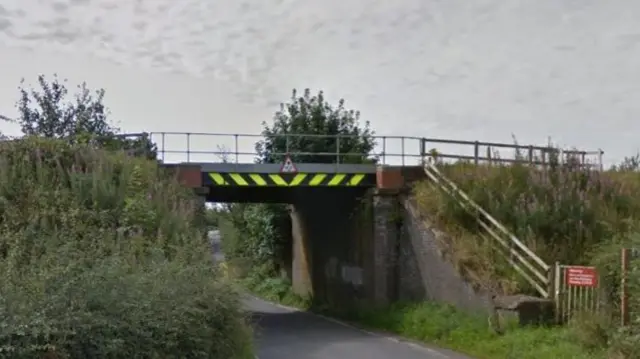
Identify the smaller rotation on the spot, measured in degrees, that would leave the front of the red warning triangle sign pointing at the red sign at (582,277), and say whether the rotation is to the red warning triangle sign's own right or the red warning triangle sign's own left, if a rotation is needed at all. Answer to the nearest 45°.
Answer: approximately 45° to the red warning triangle sign's own left

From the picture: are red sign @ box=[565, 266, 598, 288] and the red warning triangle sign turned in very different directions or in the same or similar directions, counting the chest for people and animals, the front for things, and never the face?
same or similar directions

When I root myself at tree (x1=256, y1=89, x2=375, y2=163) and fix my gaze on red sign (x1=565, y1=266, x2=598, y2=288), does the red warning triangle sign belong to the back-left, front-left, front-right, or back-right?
front-right

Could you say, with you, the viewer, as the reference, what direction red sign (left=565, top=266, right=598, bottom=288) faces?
facing the viewer

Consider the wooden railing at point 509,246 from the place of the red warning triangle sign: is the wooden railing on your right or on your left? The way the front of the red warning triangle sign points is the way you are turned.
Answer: on your left

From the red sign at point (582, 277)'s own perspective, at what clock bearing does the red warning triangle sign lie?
The red warning triangle sign is roughly at 4 o'clock from the red sign.

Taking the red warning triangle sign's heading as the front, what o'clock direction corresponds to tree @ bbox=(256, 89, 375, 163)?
The tree is roughly at 6 o'clock from the red warning triangle sign.

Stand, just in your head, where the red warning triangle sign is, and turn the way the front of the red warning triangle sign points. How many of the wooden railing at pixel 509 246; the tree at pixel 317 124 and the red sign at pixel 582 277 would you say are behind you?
1

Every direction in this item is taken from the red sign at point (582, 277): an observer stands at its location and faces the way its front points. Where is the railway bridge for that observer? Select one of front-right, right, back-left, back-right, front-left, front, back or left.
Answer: back-right

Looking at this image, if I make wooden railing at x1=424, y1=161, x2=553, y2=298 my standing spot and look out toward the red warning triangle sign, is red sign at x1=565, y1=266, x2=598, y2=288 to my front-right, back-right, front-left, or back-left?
back-left

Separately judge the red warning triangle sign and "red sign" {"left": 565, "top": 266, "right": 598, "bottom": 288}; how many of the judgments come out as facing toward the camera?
2
